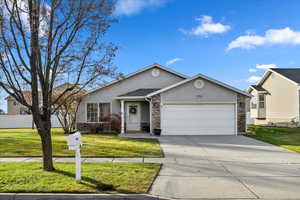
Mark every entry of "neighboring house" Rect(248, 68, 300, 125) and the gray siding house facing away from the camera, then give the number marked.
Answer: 0

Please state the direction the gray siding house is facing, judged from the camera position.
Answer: facing the viewer

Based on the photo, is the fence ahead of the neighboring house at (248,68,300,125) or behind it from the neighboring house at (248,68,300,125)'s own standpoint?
ahead
